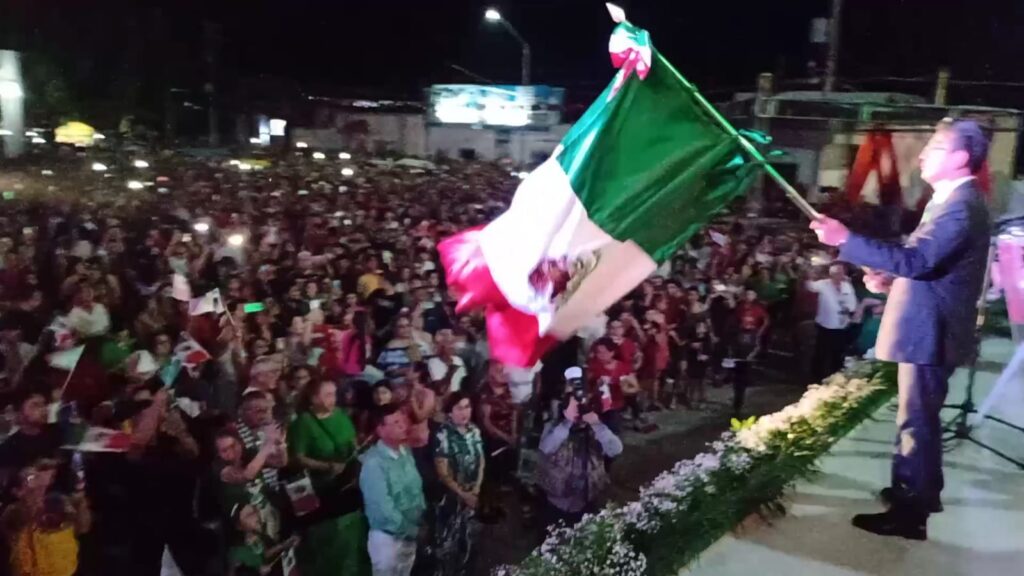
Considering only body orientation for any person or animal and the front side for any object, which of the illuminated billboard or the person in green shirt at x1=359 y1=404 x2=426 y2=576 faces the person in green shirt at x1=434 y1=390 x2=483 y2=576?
the illuminated billboard

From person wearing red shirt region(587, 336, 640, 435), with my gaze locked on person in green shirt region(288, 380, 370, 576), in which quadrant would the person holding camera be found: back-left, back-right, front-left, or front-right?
front-left

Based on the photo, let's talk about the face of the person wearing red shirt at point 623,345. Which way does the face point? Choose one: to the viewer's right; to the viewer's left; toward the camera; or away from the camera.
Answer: toward the camera

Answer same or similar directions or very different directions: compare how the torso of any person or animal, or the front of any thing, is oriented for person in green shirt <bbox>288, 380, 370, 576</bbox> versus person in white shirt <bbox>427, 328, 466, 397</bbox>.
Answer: same or similar directions

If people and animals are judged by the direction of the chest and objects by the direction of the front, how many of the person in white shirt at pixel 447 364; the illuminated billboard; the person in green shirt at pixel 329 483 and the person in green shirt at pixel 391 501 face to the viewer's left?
0

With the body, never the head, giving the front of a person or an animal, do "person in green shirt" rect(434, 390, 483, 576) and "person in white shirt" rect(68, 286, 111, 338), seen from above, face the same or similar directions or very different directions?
same or similar directions

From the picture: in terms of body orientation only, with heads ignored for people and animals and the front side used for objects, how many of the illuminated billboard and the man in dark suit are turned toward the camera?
1

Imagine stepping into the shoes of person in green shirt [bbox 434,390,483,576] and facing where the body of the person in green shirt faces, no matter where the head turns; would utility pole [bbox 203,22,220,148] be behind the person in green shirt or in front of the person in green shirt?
behind

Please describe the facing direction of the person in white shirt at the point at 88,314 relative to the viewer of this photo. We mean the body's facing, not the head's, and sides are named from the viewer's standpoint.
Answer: facing the viewer and to the right of the viewer

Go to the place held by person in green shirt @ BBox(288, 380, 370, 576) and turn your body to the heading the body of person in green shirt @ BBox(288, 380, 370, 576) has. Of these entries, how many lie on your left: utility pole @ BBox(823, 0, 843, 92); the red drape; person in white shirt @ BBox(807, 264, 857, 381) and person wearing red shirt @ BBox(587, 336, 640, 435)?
4

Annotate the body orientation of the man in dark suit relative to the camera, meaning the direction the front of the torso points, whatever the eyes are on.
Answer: to the viewer's left

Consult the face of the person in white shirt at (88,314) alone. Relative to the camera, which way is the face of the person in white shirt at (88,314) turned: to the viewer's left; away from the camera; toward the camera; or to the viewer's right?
toward the camera

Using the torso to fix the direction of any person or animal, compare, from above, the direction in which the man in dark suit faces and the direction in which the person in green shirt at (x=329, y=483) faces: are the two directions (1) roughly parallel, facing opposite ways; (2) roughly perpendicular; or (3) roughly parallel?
roughly parallel, facing opposite ways

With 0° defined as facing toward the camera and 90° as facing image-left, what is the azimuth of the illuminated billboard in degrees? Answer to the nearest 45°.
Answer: approximately 0°

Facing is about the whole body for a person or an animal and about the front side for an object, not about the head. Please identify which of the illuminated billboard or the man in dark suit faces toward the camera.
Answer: the illuminated billboard

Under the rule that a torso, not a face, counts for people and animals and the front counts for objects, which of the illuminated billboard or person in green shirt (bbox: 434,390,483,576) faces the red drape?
the illuminated billboard

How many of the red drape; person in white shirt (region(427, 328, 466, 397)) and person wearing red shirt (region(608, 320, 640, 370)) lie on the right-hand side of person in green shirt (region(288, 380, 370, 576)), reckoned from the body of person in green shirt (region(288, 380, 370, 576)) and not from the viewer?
0

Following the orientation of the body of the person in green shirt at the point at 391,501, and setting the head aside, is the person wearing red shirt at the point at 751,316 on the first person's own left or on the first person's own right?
on the first person's own left

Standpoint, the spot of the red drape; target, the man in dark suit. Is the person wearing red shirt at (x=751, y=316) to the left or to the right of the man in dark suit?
right

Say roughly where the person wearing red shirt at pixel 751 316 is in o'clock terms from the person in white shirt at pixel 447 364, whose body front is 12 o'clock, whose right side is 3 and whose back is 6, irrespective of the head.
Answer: The person wearing red shirt is roughly at 9 o'clock from the person in white shirt.

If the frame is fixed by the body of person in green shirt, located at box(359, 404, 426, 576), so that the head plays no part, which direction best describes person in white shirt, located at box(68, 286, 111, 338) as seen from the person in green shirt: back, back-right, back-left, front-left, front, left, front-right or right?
back

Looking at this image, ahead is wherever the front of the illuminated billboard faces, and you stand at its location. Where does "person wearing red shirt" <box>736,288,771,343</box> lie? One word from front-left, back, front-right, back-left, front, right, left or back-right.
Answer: front

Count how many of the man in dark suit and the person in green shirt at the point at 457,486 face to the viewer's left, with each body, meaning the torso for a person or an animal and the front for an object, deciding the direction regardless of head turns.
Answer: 1

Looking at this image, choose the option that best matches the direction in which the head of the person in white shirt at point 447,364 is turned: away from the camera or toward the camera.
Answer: toward the camera
